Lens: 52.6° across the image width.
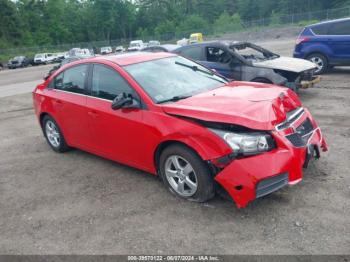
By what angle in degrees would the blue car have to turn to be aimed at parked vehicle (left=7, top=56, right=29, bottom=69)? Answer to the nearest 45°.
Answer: approximately 135° to its left

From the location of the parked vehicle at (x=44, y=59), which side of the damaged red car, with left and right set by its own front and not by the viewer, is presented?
back

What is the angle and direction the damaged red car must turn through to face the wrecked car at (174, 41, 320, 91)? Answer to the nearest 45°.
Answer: approximately 135° to its left

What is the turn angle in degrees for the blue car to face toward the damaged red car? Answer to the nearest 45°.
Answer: approximately 90° to its right

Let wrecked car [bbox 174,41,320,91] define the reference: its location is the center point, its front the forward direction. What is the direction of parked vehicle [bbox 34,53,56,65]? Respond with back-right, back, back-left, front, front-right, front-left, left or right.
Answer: back

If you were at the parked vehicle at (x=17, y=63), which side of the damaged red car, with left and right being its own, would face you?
back

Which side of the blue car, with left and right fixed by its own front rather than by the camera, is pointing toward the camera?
right

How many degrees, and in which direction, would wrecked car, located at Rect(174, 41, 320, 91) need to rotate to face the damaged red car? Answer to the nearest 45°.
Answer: approximately 45° to its right

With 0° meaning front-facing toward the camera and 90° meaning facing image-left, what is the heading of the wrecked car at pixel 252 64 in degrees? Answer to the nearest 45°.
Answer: approximately 315°
